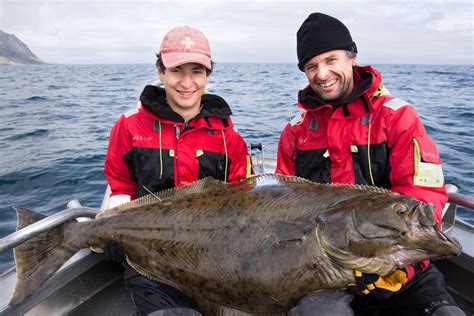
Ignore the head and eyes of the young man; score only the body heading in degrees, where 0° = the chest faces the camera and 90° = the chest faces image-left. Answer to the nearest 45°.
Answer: approximately 0°
